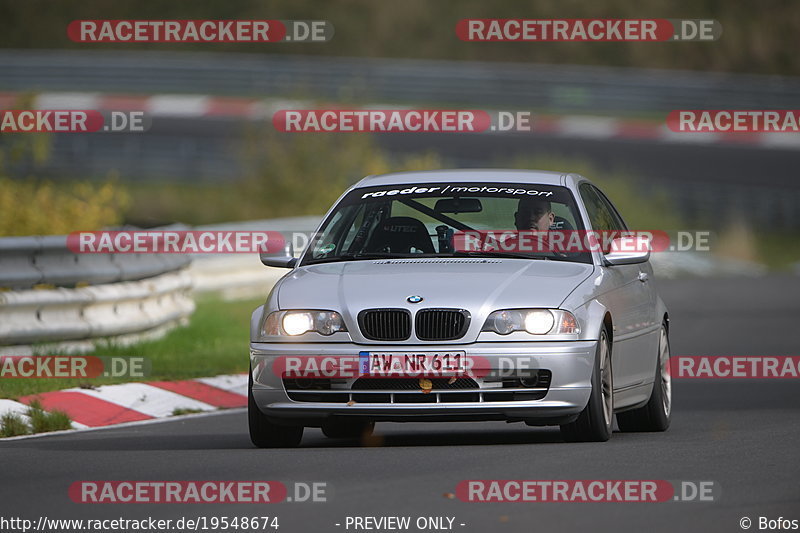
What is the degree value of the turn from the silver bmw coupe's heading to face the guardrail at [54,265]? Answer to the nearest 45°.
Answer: approximately 135° to its right

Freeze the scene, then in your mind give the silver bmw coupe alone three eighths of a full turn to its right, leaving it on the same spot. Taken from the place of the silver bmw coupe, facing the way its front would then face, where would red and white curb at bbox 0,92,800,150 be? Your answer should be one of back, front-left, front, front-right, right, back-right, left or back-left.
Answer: front-right

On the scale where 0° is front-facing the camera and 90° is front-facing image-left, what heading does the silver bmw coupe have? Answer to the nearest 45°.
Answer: approximately 0°

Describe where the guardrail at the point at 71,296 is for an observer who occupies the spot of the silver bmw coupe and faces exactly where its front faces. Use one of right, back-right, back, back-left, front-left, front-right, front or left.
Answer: back-right

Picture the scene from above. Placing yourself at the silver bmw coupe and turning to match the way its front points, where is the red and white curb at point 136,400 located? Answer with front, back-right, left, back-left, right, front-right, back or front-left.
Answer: back-right

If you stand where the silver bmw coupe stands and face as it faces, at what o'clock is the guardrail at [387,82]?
The guardrail is roughly at 6 o'clock from the silver bmw coupe.
